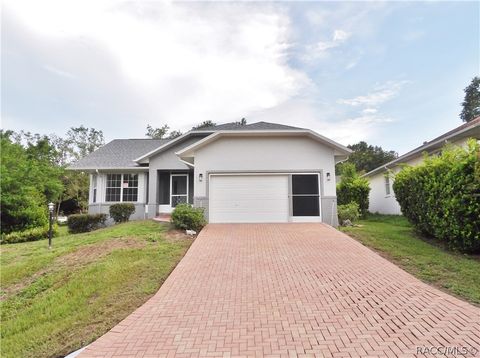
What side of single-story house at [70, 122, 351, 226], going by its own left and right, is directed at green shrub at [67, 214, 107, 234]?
right

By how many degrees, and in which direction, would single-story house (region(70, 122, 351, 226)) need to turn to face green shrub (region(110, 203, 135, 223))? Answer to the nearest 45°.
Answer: approximately 90° to its right

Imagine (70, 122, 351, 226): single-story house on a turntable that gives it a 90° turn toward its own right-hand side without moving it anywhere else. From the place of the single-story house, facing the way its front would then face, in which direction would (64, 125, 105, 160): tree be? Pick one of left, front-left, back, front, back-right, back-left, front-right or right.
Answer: front-right

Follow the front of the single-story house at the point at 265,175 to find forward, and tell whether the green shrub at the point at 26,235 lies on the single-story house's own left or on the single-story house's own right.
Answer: on the single-story house's own right

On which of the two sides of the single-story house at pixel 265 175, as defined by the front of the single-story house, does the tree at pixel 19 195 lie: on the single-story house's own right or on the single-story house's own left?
on the single-story house's own right

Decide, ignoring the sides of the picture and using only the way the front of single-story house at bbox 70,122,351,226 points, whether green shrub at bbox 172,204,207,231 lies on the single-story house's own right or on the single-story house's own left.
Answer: on the single-story house's own right

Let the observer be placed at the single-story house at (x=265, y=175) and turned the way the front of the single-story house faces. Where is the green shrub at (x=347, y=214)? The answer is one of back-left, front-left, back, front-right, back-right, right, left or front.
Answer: left

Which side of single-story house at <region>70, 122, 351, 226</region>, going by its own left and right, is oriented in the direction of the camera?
front

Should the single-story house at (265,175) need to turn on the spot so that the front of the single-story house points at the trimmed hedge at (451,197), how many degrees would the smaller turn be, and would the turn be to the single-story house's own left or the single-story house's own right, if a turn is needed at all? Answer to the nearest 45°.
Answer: approximately 45° to the single-story house's own left
